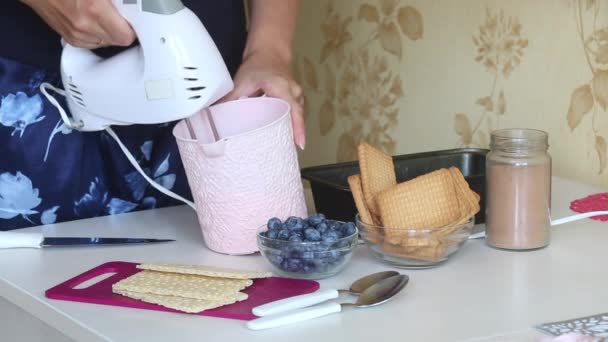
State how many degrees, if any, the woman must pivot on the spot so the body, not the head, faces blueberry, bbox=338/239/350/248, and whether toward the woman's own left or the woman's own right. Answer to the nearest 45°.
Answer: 0° — they already face it

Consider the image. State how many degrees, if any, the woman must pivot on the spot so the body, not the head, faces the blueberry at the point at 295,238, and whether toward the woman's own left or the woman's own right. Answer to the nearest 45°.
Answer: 0° — they already face it

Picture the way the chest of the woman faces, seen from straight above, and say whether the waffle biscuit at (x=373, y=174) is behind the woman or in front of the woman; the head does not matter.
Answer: in front

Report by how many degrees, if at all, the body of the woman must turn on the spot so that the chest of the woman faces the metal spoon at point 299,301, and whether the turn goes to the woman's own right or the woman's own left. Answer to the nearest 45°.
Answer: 0° — they already face it

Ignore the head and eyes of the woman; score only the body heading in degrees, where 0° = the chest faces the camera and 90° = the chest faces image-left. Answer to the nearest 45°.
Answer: approximately 315°

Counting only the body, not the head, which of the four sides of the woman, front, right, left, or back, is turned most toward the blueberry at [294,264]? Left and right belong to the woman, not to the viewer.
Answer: front
